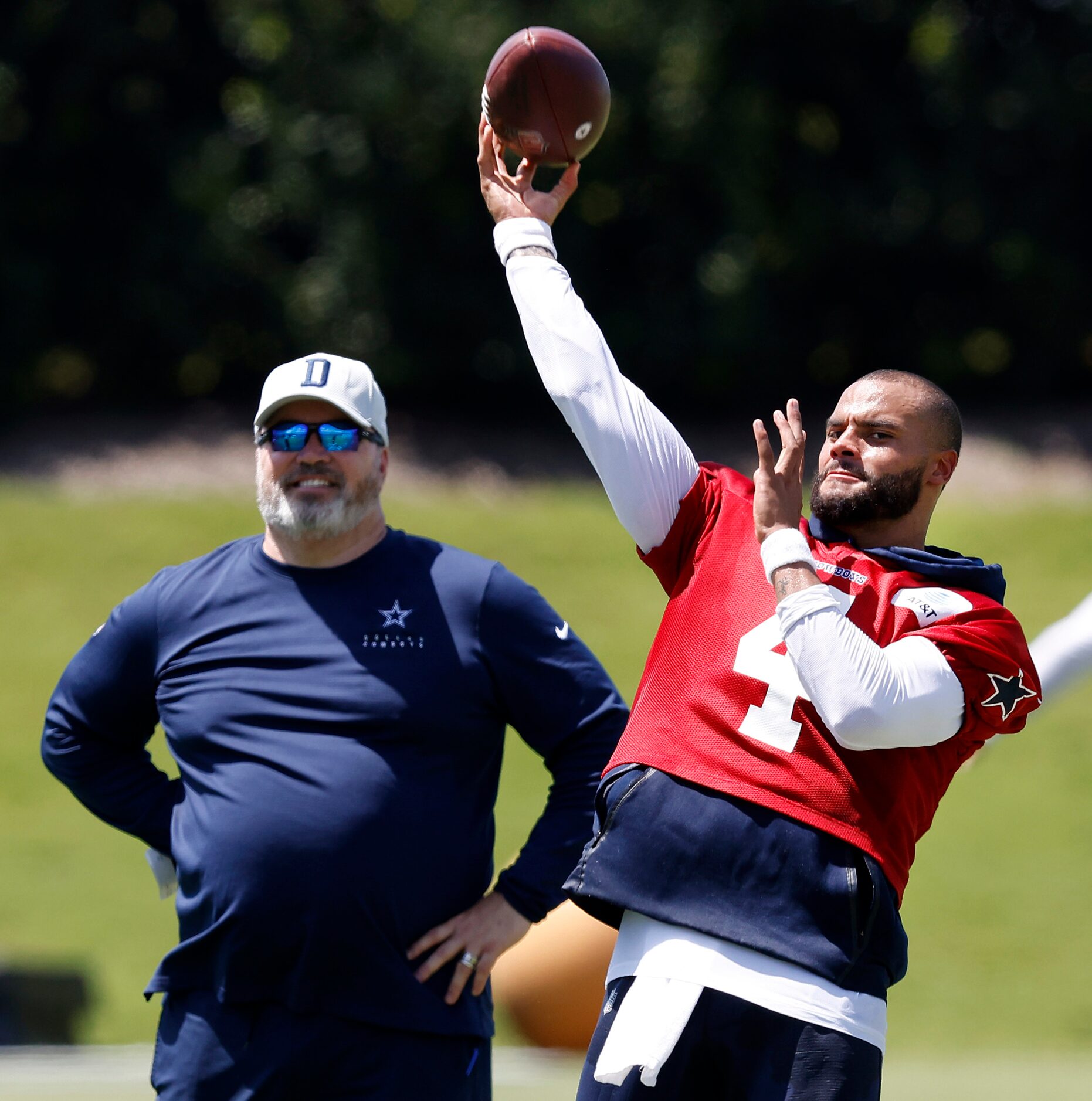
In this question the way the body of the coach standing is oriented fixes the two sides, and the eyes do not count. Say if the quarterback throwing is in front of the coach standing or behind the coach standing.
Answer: in front

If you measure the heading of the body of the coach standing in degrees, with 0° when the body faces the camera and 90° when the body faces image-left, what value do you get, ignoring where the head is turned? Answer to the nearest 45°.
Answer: approximately 0°
